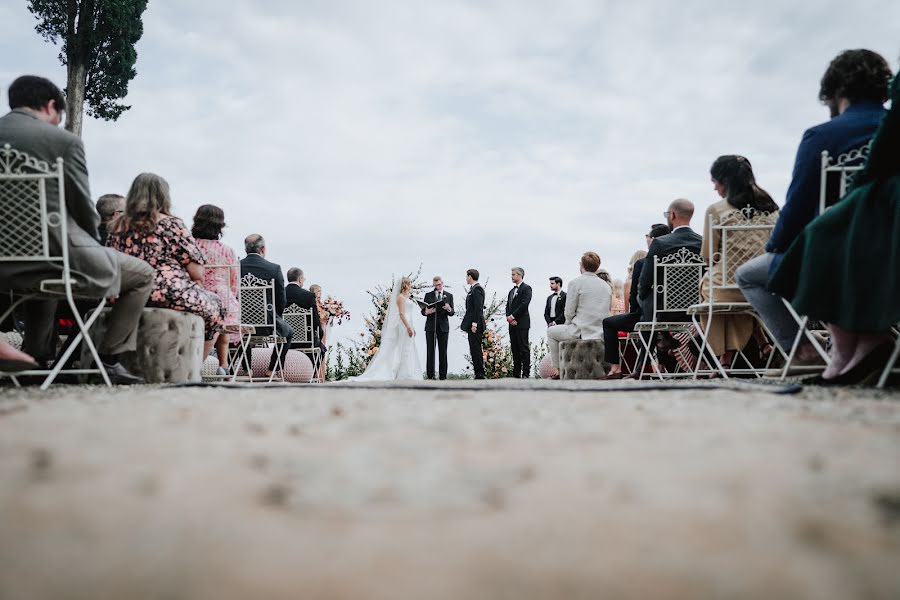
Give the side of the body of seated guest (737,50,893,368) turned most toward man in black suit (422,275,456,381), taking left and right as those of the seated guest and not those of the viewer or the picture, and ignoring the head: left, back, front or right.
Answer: front

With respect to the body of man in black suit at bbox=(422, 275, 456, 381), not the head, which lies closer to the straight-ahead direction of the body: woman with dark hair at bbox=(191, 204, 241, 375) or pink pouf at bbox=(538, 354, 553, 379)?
the woman with dark hair

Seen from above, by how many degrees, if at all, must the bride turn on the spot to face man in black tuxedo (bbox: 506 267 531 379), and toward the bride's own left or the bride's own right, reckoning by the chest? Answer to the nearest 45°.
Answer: approximately 45° to the bride's own right

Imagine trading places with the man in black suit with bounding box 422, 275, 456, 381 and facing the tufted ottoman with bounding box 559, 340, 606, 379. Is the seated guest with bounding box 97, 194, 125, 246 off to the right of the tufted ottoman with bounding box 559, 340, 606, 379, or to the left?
right

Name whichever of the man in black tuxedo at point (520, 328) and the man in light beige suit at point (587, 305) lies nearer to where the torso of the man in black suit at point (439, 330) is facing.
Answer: the man in light beige suit

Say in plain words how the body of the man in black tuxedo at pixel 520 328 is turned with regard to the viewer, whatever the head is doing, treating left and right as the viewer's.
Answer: facing the viewer and to the left of the viewer

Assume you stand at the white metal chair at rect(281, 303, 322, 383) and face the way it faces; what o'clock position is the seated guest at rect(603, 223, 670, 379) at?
The seated guest is roughly at 3 o'clock from the white metal chair.

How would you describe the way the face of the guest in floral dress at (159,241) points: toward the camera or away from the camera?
away from the camera

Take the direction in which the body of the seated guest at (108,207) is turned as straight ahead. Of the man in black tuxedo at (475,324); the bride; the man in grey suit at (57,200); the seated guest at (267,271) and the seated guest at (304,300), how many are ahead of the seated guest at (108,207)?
4

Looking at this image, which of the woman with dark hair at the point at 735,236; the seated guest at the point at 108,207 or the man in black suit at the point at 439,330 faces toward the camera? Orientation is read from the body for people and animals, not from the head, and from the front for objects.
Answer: the man in black suit

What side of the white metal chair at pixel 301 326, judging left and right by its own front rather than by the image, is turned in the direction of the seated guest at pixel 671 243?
right

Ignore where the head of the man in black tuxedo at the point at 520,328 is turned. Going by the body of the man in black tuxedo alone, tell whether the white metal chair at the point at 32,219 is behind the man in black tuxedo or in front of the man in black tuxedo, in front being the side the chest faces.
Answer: in front

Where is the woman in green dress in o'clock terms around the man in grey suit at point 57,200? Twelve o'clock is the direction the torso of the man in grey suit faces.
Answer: The woman in green dress is roughly at 3 o'clock from the man in grey suit.

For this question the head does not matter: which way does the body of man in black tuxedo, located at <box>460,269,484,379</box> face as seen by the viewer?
to the viewer's left

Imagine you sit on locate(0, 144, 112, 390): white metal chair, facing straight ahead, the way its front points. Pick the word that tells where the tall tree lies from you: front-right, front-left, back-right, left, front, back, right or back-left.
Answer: front-left

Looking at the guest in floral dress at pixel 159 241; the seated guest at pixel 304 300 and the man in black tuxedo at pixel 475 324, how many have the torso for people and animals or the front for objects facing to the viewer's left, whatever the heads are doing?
1

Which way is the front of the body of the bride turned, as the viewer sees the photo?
to the viewer's right

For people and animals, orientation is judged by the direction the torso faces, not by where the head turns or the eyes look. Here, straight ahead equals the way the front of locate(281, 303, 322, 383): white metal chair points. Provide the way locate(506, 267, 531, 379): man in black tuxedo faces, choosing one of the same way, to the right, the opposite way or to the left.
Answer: the opposite way

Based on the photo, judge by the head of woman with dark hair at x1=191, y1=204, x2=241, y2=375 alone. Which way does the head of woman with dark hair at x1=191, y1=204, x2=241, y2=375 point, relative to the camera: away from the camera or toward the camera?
away from the camera

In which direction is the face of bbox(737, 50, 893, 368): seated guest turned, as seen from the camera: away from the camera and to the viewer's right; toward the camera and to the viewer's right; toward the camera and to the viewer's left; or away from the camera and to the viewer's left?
away from the camera and to the viewer's left

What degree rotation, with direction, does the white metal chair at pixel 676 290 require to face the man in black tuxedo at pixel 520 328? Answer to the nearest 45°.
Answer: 0° — it already faces them
